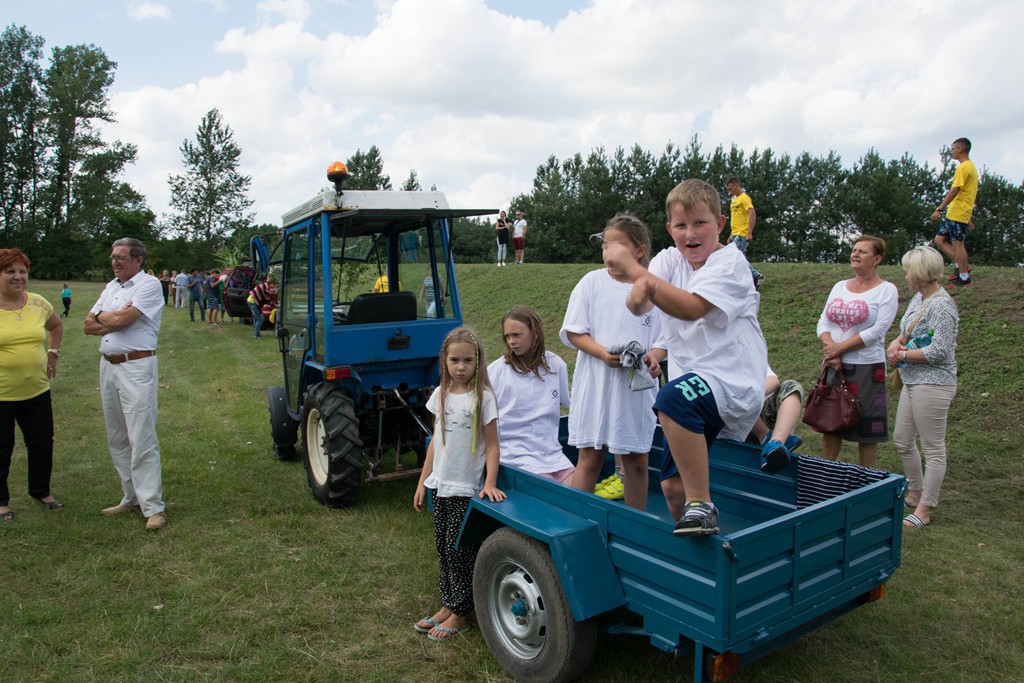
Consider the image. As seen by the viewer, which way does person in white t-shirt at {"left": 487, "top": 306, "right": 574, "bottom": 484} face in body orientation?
toward the camera

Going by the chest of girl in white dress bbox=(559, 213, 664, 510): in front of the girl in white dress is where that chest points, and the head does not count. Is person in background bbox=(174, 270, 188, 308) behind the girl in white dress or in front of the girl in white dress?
behind

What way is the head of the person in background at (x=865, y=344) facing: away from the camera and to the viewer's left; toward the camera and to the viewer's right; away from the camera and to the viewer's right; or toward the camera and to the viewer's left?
toward the camera and to the viewer's left

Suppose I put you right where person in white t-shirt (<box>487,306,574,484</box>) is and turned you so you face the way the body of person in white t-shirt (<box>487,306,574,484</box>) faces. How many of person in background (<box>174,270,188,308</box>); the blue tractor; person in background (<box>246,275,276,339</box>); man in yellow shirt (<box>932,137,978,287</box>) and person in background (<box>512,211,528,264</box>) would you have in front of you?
0

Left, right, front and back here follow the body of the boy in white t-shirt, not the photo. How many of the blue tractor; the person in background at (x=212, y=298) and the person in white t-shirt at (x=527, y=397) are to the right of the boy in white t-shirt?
3

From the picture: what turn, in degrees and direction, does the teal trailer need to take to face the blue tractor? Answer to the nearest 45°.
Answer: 0° — it already faces it

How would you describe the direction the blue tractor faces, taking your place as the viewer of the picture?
facing away from the viewer and to the left of the viewer

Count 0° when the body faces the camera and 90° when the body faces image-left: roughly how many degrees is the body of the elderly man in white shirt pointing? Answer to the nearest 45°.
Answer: approximately 45°

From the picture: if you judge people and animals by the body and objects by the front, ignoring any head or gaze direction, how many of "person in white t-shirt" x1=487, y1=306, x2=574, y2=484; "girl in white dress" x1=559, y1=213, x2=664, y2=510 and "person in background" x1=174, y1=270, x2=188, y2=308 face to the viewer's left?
0

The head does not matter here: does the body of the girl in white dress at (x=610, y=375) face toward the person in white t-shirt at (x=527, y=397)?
no

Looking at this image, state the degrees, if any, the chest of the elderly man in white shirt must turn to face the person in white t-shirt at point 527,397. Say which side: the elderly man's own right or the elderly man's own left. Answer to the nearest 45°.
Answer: approximately 90° to the elderly man's own left

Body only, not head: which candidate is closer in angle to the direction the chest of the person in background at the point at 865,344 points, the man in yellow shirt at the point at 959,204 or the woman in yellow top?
the woman in yellow top

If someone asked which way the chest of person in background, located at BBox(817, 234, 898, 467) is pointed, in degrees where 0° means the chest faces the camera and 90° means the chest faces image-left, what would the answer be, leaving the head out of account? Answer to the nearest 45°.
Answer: approximately 45°

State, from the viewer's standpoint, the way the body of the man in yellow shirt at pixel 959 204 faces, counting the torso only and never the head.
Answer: to the viewer's left

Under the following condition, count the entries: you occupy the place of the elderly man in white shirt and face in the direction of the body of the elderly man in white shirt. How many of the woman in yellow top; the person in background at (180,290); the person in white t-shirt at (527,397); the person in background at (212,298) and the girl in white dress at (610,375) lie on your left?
2
